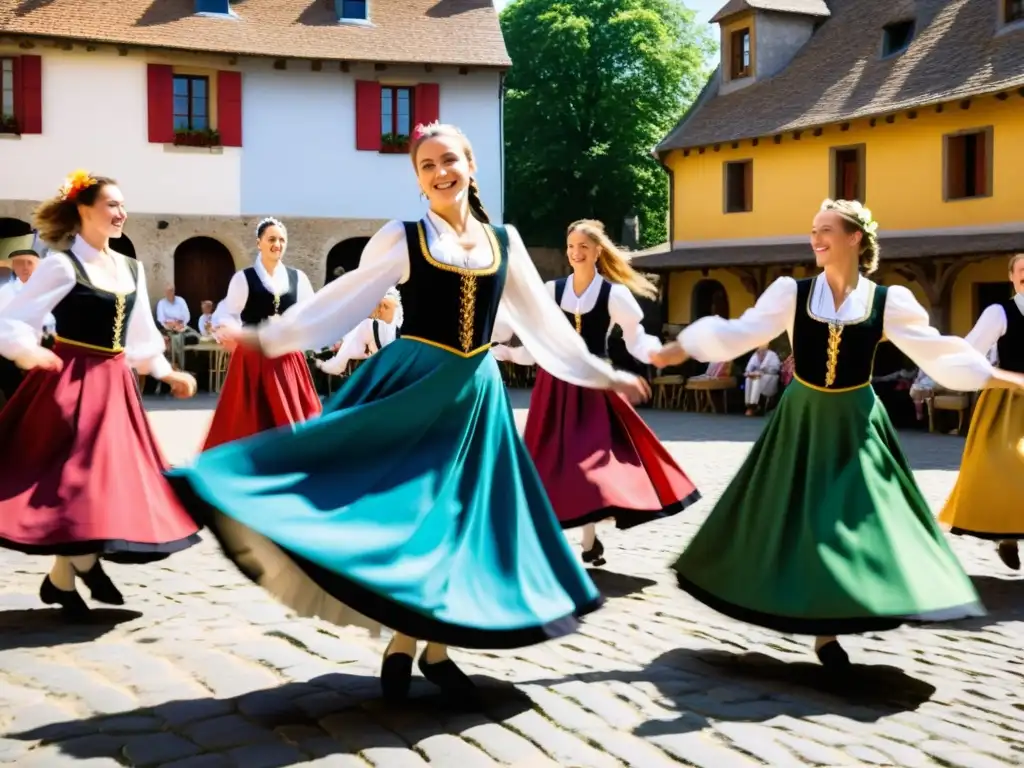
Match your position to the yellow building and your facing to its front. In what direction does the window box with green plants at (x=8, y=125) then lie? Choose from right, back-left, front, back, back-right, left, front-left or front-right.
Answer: front-right

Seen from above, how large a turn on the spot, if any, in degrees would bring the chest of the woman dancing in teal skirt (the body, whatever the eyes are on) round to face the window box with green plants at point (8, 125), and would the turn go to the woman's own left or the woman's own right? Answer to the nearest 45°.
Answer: approximately 180°

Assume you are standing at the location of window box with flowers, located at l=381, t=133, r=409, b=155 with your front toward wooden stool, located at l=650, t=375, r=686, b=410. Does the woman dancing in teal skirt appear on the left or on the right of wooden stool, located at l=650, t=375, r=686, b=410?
right

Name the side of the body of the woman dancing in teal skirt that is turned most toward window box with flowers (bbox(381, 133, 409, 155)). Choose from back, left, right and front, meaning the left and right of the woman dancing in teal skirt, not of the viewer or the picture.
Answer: back
